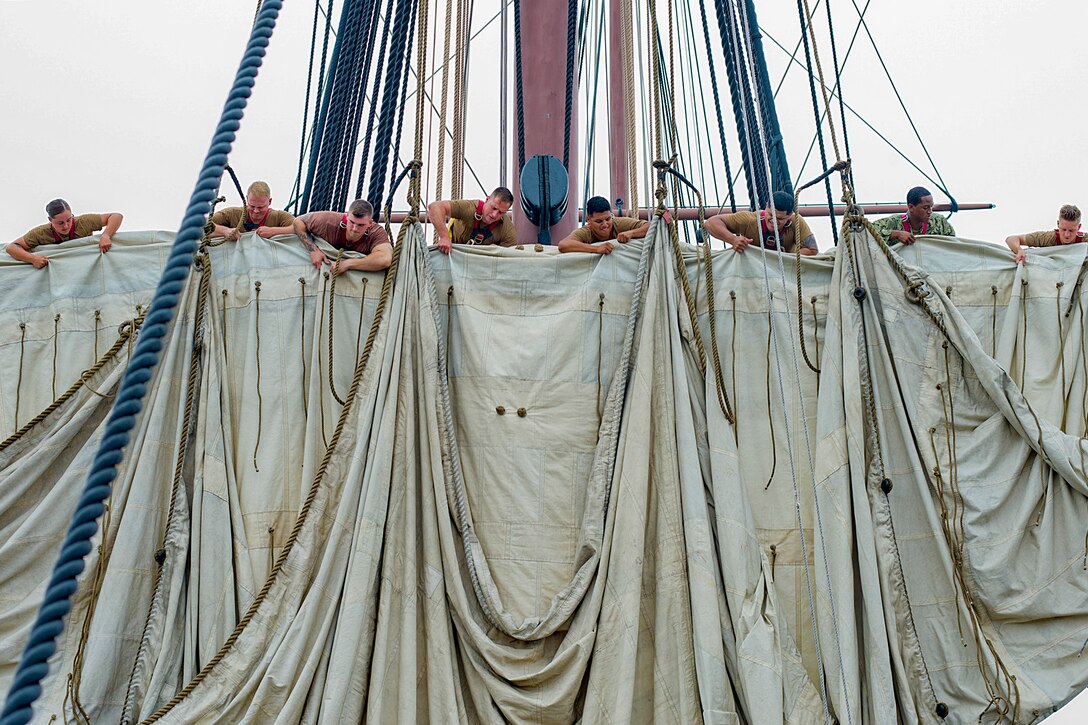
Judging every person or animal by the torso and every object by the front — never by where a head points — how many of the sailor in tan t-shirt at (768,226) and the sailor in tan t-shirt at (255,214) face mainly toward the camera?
2

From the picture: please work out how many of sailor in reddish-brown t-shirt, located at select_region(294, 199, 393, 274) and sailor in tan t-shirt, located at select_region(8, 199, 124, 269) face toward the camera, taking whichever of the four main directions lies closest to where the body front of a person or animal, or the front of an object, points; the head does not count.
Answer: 2

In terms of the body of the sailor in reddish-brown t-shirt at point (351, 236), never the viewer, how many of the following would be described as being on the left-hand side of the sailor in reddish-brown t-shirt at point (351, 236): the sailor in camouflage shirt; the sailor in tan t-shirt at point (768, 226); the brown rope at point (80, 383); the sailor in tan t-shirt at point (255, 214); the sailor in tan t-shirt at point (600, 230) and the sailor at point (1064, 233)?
4

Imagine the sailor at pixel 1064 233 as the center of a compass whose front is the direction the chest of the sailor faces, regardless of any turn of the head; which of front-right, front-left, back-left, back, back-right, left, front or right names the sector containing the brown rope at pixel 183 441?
front-right

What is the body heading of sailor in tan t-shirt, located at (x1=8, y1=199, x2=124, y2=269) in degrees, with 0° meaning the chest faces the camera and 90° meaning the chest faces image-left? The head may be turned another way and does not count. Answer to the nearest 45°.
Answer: approximately 0°

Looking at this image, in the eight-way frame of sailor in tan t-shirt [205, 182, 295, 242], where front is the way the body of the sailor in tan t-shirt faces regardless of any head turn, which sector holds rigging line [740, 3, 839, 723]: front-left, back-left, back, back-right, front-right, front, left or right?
front-left

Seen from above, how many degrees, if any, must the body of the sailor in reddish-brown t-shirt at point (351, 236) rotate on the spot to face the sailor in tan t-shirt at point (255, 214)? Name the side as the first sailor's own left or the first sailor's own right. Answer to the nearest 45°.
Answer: approximately 135° to the first sailor's own right
